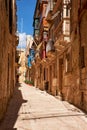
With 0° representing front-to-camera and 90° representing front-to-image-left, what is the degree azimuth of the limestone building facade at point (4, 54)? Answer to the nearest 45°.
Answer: approximately 270°

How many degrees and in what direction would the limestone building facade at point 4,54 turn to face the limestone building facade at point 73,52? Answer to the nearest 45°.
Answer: approximately 45° to its left

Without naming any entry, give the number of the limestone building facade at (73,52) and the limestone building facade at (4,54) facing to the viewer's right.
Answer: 1

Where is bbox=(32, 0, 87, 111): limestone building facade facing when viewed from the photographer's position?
facing to the left of the viewer

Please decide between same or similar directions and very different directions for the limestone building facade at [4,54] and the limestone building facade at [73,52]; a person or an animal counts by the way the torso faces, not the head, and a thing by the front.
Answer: very different directions
